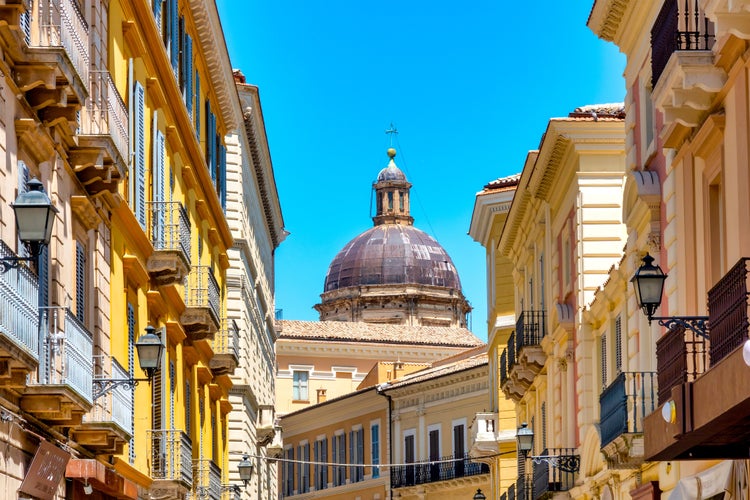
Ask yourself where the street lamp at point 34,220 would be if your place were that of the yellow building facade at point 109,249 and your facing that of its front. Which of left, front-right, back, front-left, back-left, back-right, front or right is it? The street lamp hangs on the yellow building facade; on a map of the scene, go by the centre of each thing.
right

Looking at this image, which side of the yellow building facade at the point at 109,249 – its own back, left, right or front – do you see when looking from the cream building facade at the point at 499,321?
left
